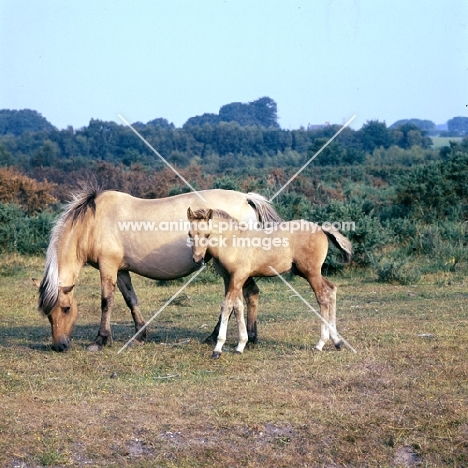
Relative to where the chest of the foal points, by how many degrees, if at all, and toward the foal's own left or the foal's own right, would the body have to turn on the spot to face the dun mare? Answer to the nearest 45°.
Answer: approximately 45° to the foal's own right

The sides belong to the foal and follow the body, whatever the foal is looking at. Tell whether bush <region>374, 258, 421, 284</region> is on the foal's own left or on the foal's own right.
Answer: on the foal's own right

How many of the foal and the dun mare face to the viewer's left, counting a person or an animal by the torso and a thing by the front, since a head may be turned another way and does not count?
2

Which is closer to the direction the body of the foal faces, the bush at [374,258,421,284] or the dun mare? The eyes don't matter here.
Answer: the dun mare

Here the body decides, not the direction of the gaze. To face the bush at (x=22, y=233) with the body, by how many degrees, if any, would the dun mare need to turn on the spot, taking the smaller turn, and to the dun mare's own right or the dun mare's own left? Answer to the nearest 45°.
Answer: approximately 90° to the dun mare's own right

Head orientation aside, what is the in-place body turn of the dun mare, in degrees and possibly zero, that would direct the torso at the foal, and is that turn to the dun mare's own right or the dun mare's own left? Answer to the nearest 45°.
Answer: approximately 135° to the dun mare's own left

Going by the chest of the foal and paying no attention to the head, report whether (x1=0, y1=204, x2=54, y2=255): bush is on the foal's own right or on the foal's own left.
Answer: on the foal's own right

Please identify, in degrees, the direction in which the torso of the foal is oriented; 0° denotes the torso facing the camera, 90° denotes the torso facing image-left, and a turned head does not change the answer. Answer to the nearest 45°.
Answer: approximately 90°

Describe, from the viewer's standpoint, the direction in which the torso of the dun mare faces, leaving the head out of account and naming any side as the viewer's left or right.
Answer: facing to the left of the viewer

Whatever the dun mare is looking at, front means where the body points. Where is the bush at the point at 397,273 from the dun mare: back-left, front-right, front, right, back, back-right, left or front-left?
back-right
